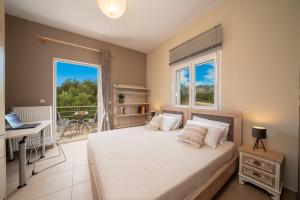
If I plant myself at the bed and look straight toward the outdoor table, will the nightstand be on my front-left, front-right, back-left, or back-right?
back-right

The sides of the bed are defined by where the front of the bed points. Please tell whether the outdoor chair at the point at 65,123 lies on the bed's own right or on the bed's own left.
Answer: on the bed's own right

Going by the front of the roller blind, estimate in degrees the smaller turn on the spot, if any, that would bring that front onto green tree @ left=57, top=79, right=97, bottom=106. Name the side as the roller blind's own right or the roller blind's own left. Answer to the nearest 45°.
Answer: approximately 45° to the roller blind's own right

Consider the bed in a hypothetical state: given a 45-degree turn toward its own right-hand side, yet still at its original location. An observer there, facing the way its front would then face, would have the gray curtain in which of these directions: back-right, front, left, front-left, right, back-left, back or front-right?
front-right

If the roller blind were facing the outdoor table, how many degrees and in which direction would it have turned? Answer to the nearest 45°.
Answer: approximately 45° to its right

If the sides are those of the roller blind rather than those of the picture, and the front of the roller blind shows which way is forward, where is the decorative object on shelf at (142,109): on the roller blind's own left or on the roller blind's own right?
on the roller blind's own right

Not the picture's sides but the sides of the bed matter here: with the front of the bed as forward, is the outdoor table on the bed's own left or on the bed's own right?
on the bed's own right

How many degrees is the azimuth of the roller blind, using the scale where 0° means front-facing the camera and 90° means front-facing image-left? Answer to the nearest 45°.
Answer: approximately 45°

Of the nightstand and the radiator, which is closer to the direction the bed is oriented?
the radiator

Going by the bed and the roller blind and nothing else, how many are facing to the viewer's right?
0

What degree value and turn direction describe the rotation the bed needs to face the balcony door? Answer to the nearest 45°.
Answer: approximately 90° to its right

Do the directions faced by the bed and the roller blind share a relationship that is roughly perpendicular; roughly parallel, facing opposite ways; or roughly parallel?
roughly parallel

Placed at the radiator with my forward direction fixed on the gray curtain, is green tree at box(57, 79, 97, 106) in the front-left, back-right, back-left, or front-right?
front-left

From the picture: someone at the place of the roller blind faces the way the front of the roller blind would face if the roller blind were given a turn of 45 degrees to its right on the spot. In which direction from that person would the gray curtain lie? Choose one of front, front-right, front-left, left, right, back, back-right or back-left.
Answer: front

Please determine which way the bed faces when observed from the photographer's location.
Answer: facing the viewer and to the left of the viewer
